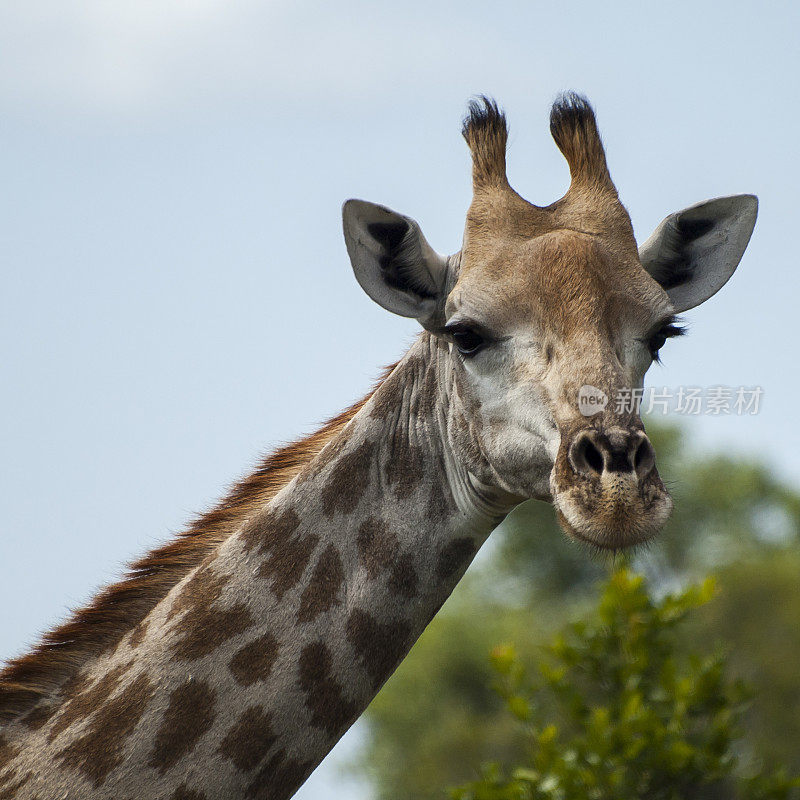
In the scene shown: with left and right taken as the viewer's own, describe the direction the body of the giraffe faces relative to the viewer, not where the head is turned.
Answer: facing the viewer and to the right of the viewer
